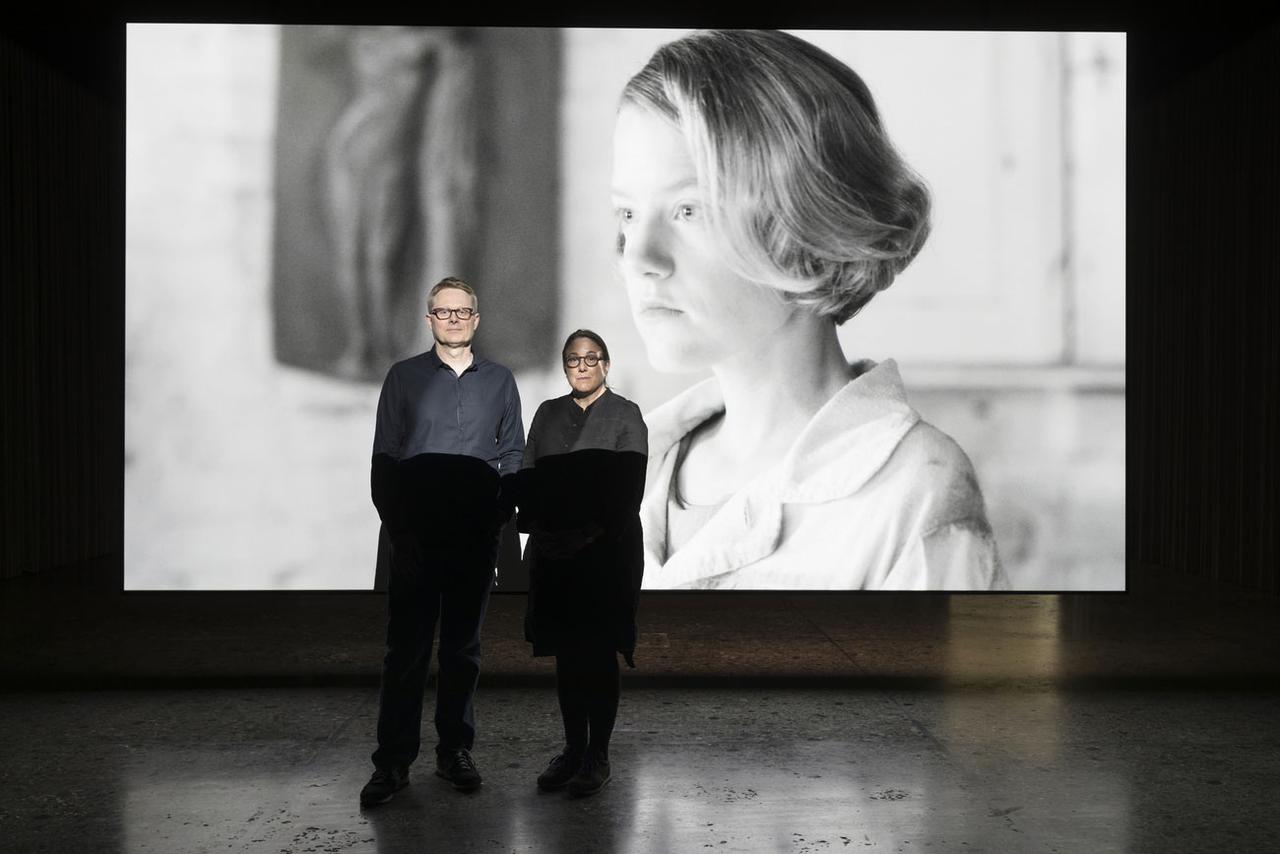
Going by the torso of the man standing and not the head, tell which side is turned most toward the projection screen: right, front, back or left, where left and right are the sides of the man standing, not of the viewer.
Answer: back

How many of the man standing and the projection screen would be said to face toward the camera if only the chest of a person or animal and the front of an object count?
2

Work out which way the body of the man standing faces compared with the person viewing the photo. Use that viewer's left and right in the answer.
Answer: facing the viewer

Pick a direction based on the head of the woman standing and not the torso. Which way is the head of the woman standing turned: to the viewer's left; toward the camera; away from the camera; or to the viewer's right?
toward the camera

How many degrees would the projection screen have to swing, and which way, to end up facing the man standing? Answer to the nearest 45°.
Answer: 0° — it already faces them

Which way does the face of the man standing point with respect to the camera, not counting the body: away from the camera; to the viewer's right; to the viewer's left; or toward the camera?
toward the camera

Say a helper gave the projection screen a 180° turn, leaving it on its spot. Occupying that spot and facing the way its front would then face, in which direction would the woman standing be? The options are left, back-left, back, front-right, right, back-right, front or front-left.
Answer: back

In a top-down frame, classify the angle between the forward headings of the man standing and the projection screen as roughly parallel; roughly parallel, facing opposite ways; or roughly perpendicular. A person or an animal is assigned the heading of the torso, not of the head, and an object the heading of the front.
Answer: roughly parallel
